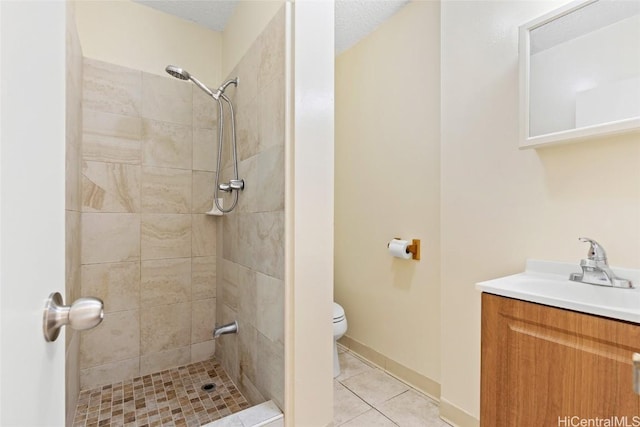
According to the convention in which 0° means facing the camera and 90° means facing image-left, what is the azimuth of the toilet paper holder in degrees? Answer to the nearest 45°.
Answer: approximately 45°

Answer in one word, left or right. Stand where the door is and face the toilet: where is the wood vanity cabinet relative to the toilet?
right

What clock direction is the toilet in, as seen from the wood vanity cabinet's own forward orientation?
The toilet is roughly at 2 o'clock from the wood vanity cabinet.

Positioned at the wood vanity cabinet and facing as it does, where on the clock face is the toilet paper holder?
The toilet paper holder is roughly at 3 o'clock from the wood vanity cabinet.

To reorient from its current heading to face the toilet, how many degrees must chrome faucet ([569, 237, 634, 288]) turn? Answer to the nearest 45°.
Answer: approximately 45° to its right

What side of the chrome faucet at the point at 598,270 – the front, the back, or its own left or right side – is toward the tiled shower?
front

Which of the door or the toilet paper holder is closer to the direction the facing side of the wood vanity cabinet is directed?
the door

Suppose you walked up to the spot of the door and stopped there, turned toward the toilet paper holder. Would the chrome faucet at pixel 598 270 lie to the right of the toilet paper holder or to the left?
right

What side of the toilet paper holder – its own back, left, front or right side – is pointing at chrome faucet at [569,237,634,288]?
left

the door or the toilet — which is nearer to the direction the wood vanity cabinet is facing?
the door
